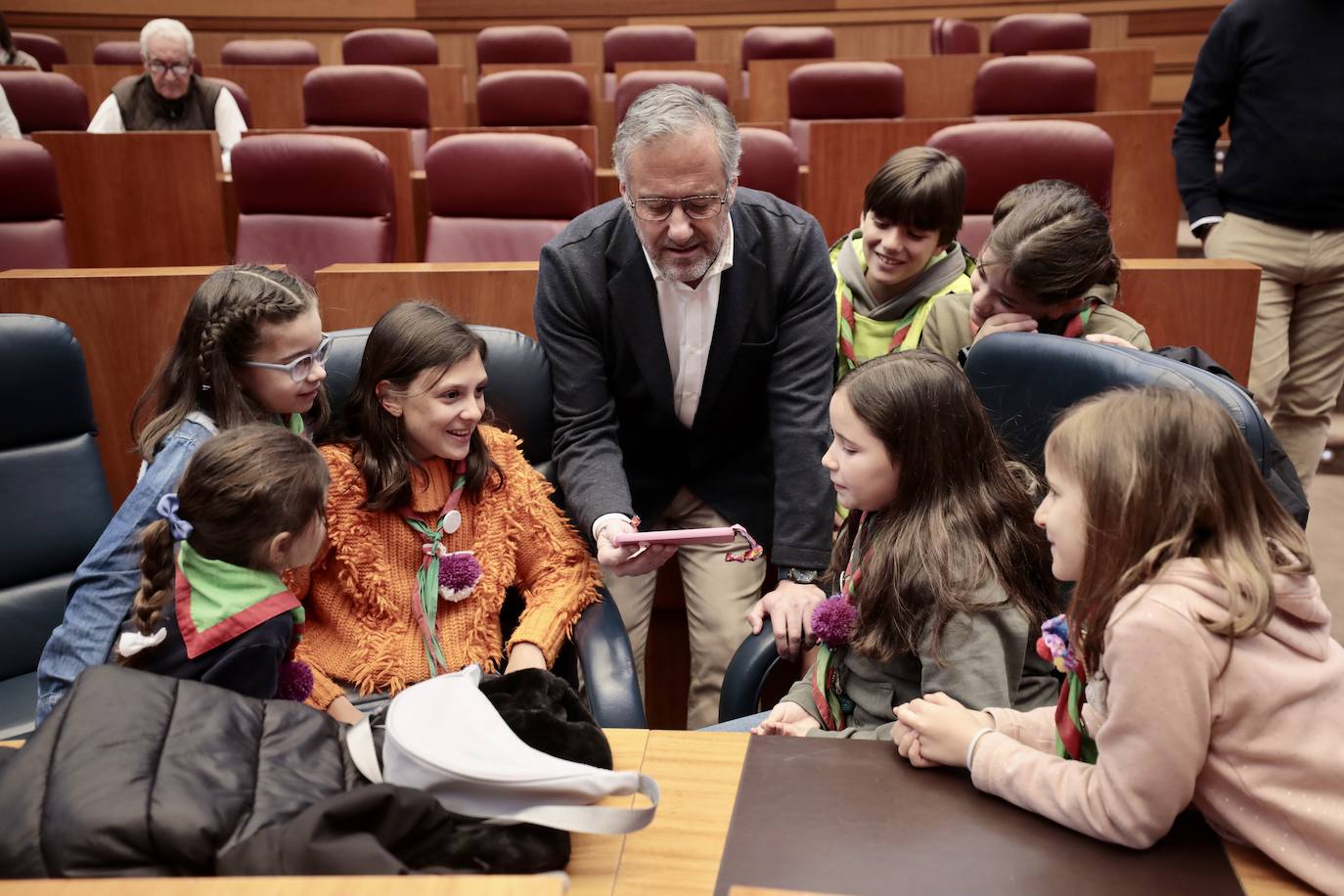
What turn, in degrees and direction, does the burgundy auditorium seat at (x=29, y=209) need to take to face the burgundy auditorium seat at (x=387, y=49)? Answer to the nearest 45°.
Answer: approximately 135° to its left

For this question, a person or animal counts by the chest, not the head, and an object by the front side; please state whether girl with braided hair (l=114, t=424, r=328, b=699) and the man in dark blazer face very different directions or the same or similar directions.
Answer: very different directions

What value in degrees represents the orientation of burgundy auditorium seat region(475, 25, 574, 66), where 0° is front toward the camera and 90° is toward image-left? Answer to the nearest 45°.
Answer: approximately 0°

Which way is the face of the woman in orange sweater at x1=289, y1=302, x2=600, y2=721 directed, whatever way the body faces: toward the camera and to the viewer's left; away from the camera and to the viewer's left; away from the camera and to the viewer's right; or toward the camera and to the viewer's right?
toward the camera and to the viewer's right

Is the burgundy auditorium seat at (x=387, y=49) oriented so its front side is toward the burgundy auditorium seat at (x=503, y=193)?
yes

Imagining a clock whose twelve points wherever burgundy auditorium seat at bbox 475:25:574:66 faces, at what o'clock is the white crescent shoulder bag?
The white crescent shoulder bag is roughly at 12 o'clock from the burgundy auditorium seat.

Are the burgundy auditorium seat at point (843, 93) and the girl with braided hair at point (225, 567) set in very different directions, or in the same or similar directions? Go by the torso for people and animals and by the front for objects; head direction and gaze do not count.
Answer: very different directions

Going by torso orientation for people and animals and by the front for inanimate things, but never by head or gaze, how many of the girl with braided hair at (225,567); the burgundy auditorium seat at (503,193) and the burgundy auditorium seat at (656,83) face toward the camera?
2

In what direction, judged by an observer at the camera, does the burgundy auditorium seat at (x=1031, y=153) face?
facing the viewer

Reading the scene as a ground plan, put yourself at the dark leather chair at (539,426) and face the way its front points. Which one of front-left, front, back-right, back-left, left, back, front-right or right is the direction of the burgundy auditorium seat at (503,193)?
back
